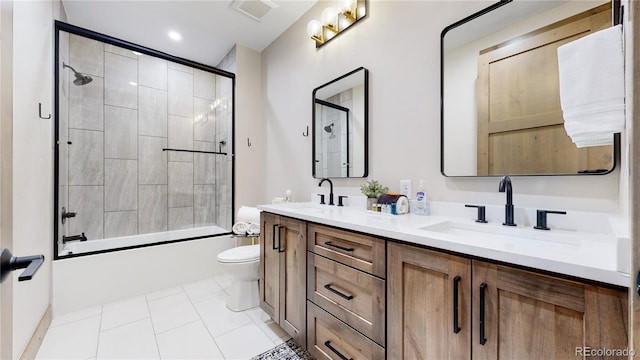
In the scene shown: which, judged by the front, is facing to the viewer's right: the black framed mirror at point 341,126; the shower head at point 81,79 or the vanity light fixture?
the shower head

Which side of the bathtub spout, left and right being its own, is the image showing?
right

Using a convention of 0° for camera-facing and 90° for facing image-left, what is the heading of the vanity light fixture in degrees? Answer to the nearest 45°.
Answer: approximately 45°

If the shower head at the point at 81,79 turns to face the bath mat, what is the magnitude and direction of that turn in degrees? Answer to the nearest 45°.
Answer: approximately 90° to its right

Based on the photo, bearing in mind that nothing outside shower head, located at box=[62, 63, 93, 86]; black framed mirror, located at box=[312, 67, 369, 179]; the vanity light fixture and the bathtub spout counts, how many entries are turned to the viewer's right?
2

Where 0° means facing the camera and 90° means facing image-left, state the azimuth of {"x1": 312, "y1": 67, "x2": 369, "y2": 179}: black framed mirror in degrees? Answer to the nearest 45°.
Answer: approximately 45°

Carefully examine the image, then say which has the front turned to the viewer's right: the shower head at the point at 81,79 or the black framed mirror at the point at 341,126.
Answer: the shower head

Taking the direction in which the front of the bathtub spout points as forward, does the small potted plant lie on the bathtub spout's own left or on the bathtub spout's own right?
on the bathtub spout's own right

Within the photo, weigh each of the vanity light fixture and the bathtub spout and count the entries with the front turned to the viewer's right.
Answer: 1

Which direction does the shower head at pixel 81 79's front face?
to the viewer's right

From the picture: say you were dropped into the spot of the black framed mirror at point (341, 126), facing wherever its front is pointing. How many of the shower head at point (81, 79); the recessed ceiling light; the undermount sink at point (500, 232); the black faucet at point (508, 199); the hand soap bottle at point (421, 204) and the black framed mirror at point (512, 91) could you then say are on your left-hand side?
4
